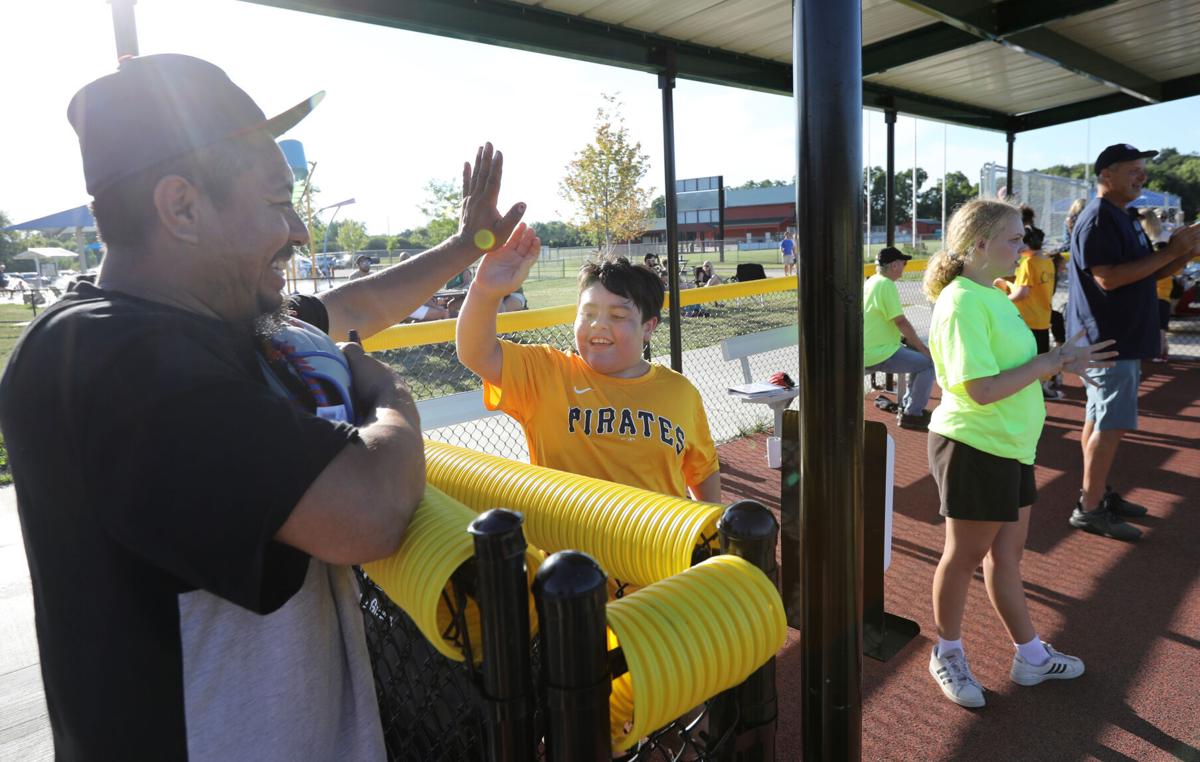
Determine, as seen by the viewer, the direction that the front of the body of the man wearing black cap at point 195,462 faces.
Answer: to the viewer's right

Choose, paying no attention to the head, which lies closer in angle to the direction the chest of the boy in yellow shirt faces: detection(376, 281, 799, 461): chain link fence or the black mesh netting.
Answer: the black mesh netting
